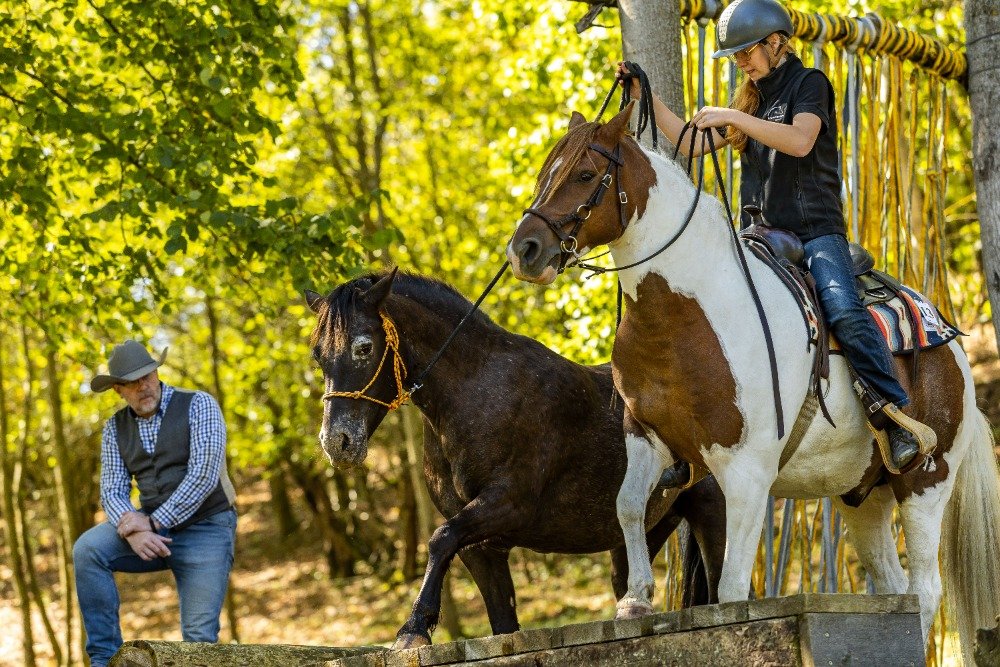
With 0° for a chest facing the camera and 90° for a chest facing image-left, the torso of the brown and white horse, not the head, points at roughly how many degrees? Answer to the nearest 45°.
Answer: approximately 45°

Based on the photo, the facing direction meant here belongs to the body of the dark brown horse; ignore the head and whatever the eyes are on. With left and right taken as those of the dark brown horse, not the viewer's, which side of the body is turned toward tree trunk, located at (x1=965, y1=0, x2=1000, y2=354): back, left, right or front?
back

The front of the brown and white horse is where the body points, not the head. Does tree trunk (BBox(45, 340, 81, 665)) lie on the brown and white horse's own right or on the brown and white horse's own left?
on the brown and white horse's own right

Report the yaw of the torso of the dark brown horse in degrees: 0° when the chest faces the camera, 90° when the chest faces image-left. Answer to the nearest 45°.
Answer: approximately 45°

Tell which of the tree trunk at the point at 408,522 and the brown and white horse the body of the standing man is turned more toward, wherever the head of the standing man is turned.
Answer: the brown and white horse

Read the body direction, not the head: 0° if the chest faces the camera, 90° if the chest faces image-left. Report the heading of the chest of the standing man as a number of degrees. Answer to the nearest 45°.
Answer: approximately 45°

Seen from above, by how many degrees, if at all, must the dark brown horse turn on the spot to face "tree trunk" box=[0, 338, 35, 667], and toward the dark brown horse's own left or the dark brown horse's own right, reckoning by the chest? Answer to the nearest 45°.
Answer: approximately 90° to the dark brown horse's own right
